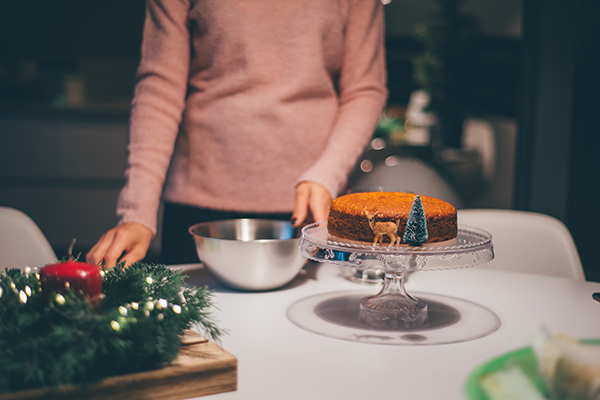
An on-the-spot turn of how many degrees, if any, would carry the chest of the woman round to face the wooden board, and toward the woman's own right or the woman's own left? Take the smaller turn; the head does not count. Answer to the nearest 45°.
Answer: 0° — they already face it

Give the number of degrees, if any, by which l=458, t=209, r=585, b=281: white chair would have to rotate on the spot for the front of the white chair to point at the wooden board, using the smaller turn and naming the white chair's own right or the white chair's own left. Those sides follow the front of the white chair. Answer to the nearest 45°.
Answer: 0° — it already faces it

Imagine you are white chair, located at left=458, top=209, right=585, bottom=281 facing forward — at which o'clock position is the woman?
The woman is roughly at 2 o'clock from the white chair.

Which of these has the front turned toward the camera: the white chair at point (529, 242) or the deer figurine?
the white chair

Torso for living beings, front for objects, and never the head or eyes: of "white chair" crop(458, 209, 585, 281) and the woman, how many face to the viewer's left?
0

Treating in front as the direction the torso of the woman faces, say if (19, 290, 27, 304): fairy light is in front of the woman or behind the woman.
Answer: in front

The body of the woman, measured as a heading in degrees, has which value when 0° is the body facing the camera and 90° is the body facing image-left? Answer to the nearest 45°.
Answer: approximately 0°

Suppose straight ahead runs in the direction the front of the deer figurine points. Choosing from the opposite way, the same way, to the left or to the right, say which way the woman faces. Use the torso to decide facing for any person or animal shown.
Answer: to the left

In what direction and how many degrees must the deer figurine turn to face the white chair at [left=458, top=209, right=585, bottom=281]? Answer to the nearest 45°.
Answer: approximately 135° to its right

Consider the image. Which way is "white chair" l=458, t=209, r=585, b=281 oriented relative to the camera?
toward the camera

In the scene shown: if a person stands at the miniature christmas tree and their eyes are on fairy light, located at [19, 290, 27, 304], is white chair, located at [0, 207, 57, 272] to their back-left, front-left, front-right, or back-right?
front-right
